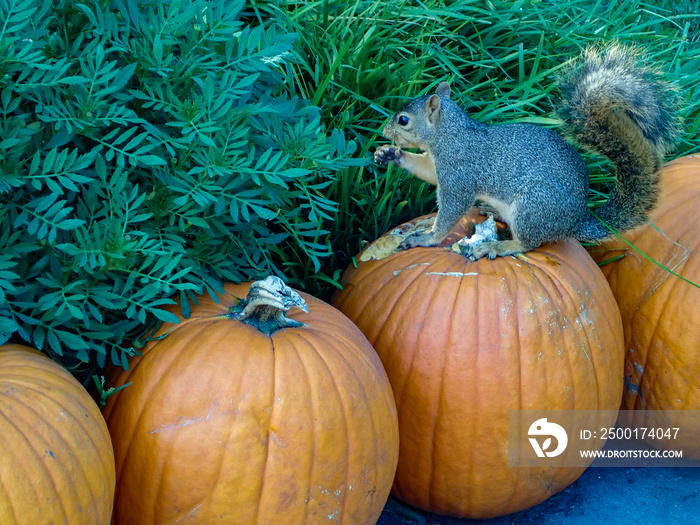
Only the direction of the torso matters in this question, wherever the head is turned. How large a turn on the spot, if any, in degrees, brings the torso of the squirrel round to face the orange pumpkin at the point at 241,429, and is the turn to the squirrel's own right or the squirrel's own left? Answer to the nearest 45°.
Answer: approximately 45° to the squirrel's own left

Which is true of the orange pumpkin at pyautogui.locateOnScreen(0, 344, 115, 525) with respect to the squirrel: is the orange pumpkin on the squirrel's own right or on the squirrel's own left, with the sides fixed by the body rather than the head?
on the squirrel's own left

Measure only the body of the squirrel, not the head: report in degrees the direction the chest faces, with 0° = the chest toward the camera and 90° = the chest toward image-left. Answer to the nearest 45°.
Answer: approximately 90°
